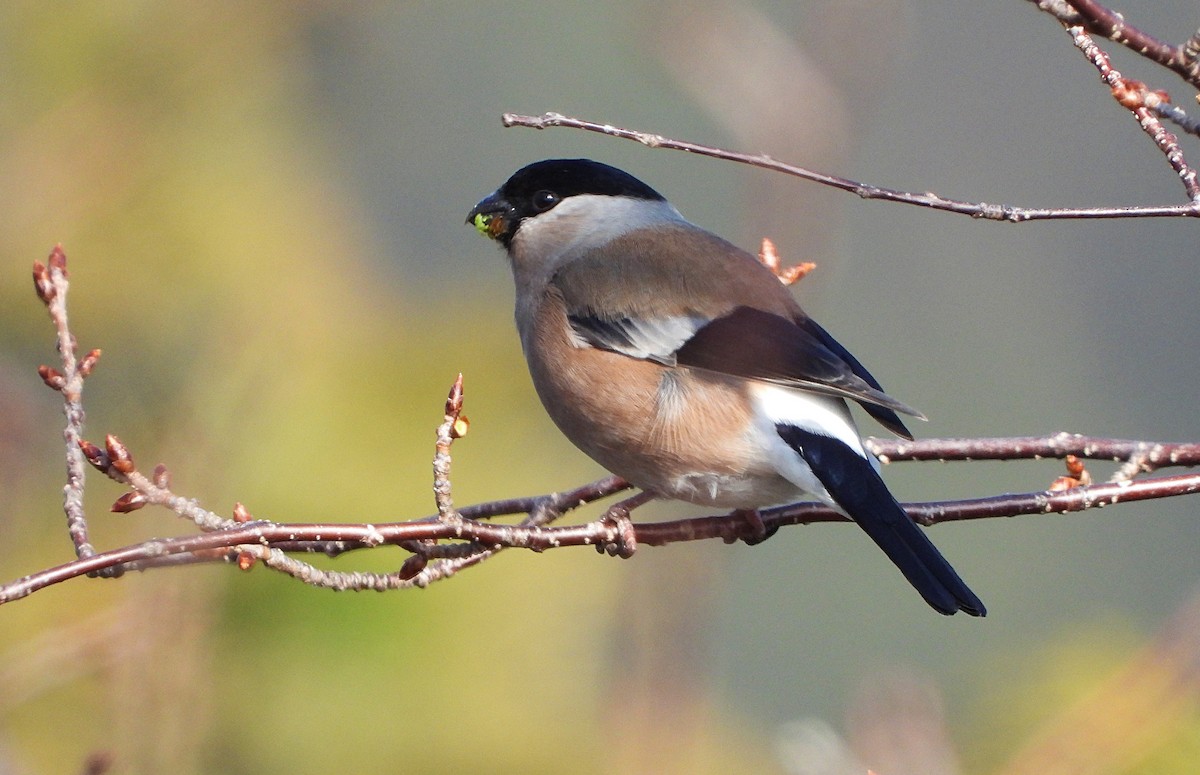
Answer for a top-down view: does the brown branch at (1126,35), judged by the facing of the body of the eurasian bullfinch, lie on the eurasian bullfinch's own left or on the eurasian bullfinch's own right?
on the eurasian bullfinch's own left

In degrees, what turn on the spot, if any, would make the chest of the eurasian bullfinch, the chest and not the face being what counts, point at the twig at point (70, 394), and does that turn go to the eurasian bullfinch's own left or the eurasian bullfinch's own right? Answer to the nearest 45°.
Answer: approximately 45° to the eurasian bullfinch's own left

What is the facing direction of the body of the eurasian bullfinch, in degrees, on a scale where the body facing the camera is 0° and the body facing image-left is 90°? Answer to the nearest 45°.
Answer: approximately 90°

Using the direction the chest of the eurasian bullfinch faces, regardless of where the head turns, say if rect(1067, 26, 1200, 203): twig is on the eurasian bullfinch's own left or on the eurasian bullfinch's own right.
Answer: on the eurasian bullfinch's own left

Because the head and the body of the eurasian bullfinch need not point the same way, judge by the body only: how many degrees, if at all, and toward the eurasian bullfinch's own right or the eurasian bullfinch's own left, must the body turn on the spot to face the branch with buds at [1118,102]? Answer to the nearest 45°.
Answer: approximately 135° to the eurasian bullfinch's own left
